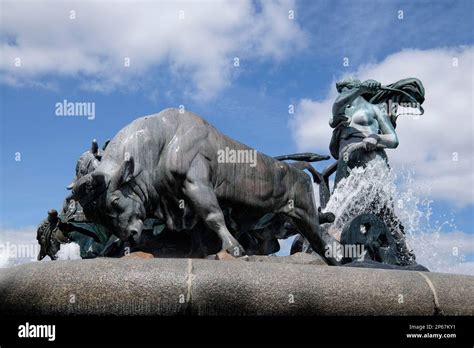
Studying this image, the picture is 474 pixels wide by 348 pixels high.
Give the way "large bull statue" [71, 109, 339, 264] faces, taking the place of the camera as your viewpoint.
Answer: facing to the left of the viewer
